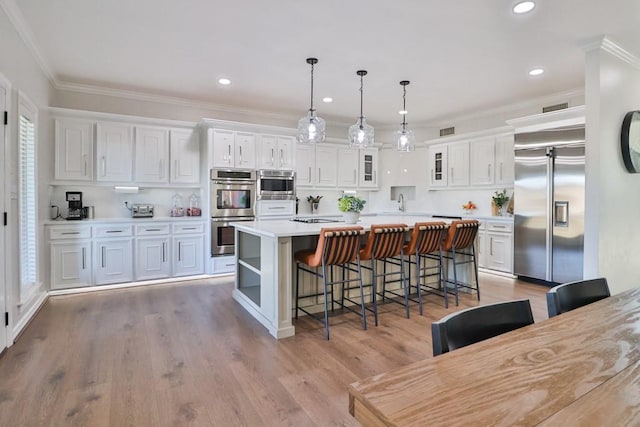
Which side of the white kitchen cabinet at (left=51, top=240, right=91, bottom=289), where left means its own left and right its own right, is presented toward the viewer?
front

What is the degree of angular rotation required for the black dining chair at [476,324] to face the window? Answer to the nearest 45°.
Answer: approximately 135° to its right

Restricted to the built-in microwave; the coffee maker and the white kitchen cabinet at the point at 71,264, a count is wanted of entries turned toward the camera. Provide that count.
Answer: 3

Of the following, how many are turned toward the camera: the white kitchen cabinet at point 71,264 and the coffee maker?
2

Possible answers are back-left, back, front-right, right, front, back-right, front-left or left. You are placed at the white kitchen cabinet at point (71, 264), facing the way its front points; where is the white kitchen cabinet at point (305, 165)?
left

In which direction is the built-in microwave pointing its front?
toward the camera

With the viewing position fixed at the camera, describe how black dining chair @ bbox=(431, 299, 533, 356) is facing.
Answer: facing the viewer and to the right of the viewer

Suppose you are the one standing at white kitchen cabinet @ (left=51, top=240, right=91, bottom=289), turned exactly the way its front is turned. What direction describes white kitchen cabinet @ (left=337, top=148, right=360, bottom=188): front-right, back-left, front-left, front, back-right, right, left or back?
left

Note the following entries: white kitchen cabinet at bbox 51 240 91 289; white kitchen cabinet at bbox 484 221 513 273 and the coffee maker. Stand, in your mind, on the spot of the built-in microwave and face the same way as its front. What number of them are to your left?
1

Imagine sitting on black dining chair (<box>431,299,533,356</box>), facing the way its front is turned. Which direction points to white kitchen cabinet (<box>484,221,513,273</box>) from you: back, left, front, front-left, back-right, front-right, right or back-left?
back-left

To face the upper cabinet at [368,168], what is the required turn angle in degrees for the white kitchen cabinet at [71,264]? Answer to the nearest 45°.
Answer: approximately 90° to its left

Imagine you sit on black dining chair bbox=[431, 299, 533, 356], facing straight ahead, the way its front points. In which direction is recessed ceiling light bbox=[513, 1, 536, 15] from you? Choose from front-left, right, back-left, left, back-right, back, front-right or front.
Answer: back-left

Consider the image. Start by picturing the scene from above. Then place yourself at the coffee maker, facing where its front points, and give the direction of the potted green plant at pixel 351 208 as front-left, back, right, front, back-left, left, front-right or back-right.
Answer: front-left

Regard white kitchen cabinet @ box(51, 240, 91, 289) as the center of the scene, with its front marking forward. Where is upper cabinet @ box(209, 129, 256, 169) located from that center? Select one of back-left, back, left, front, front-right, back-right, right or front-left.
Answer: left

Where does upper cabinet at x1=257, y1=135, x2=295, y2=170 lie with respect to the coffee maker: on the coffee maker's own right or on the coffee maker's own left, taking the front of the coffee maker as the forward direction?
on the coffee maker's own left

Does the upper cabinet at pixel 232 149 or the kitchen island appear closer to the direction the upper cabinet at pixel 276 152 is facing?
the kitchen island
